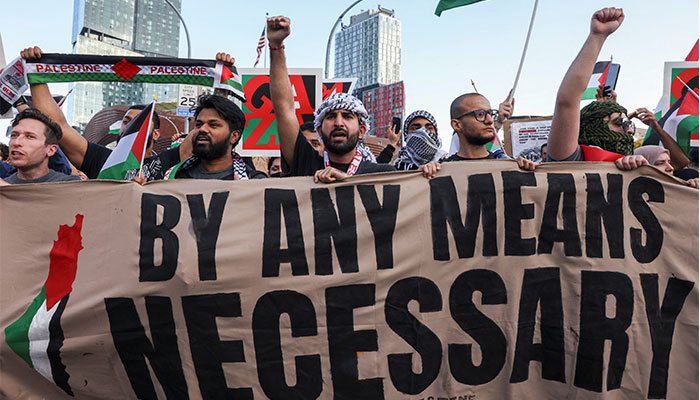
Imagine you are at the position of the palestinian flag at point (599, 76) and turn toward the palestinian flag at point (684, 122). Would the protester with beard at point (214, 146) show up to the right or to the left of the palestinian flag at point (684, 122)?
right

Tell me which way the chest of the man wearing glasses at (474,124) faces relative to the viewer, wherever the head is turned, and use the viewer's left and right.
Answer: facing the viewer and to the right of the viewer

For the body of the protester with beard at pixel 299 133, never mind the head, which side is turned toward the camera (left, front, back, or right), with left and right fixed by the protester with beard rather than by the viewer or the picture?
front

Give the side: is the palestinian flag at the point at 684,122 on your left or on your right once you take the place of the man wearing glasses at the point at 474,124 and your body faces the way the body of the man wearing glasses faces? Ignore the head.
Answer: on your left

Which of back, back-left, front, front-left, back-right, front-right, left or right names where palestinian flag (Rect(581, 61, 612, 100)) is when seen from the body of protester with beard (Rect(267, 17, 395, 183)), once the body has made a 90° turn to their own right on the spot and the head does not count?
back-right

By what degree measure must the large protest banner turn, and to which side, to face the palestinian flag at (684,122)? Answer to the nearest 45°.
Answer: approximately 135° to its left

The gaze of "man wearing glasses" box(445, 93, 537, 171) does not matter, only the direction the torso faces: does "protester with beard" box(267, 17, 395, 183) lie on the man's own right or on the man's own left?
on the man's own right

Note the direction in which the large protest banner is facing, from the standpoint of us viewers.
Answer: facing the viewer
